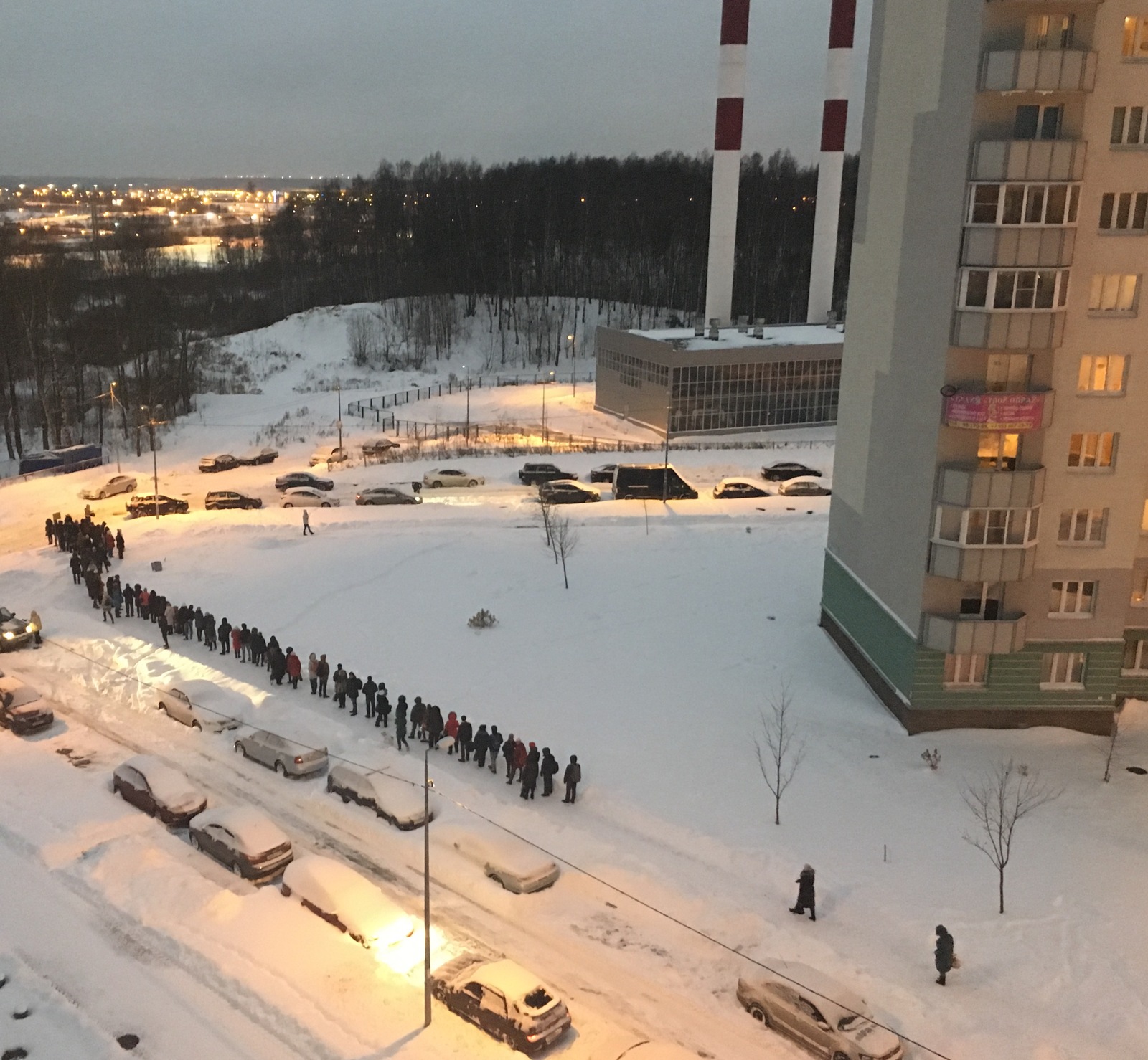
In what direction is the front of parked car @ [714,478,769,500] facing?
to the viewer's right

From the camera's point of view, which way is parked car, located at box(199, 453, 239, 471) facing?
to the viewer's left

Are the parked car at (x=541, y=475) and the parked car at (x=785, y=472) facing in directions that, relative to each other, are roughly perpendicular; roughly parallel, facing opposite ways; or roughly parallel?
roughly parallel

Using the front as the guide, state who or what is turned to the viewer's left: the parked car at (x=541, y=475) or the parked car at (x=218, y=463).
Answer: the parked car at (x=218, y=463)

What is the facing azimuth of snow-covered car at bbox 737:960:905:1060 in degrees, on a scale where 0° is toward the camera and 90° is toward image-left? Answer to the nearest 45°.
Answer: approximately 315°
